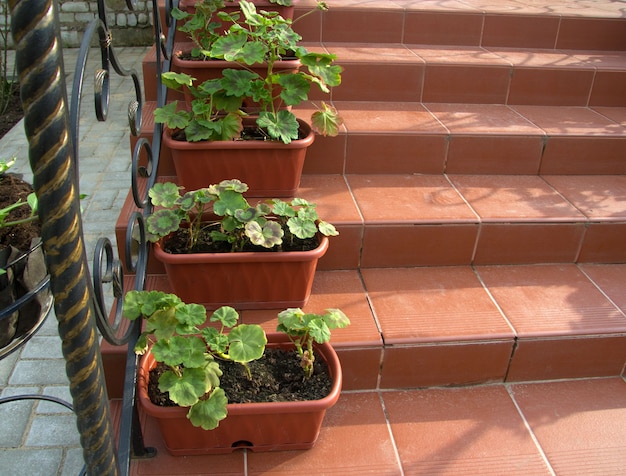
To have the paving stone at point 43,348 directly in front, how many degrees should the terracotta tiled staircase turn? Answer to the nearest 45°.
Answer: approximately 90° to its right

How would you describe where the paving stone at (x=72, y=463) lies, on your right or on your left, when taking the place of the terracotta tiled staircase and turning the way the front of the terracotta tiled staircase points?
on your right

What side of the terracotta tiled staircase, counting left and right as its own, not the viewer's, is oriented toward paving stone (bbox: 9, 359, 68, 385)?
right

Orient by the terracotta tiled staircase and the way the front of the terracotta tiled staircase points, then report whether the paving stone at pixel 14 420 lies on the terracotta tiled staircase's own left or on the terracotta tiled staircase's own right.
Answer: on the terracotta tiled staircase's own right

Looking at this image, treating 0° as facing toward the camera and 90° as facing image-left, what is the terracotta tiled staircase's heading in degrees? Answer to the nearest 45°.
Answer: approximately 0°
